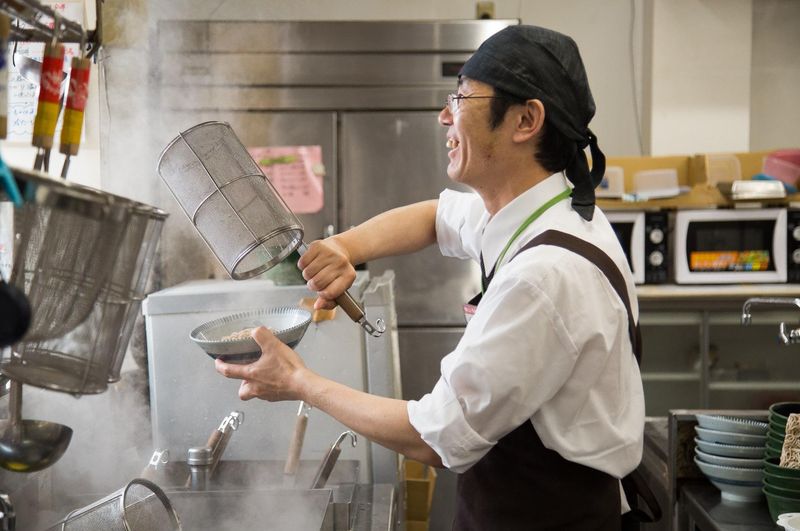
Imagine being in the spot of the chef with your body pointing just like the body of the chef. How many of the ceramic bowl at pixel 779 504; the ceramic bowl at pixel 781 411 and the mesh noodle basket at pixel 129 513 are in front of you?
1

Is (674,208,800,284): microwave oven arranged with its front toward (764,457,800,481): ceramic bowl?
yes

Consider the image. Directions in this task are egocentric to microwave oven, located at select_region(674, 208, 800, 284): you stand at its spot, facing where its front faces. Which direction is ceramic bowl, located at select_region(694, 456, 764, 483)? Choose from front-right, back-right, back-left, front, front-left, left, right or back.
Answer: front

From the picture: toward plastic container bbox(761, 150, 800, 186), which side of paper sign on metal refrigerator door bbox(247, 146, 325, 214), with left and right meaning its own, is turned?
left

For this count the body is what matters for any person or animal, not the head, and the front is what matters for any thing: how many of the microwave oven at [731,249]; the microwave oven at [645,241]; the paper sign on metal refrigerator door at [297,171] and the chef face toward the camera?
3

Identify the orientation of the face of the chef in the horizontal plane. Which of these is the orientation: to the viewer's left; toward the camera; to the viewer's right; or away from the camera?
to the viewer's left

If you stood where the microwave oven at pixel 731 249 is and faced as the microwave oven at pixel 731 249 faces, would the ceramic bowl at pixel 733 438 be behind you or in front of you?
in front

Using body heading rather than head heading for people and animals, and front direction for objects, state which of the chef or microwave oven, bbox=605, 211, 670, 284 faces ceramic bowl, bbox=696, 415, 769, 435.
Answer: the microwave oven

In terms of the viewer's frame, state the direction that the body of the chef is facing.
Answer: to the viewer's left

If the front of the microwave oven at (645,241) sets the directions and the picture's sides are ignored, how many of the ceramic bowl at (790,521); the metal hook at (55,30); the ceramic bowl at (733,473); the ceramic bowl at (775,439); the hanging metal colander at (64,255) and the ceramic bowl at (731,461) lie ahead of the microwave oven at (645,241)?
6

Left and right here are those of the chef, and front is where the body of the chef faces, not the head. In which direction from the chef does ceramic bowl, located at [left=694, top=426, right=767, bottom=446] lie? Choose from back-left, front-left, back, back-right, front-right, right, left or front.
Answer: back-right

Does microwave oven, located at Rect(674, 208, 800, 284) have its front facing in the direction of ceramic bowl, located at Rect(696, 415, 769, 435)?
yes

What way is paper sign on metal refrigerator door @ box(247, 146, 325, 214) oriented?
toward the camera

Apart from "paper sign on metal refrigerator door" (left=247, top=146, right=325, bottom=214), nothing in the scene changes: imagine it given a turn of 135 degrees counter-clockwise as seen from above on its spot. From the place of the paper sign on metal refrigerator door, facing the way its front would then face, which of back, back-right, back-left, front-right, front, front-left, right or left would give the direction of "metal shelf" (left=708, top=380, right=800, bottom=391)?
front-right

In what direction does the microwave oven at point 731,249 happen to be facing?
toward the camera

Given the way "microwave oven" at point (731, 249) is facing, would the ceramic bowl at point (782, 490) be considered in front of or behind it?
in front

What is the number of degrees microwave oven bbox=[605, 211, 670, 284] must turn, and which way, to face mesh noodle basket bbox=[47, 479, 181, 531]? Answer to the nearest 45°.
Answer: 0° — it already faces it
